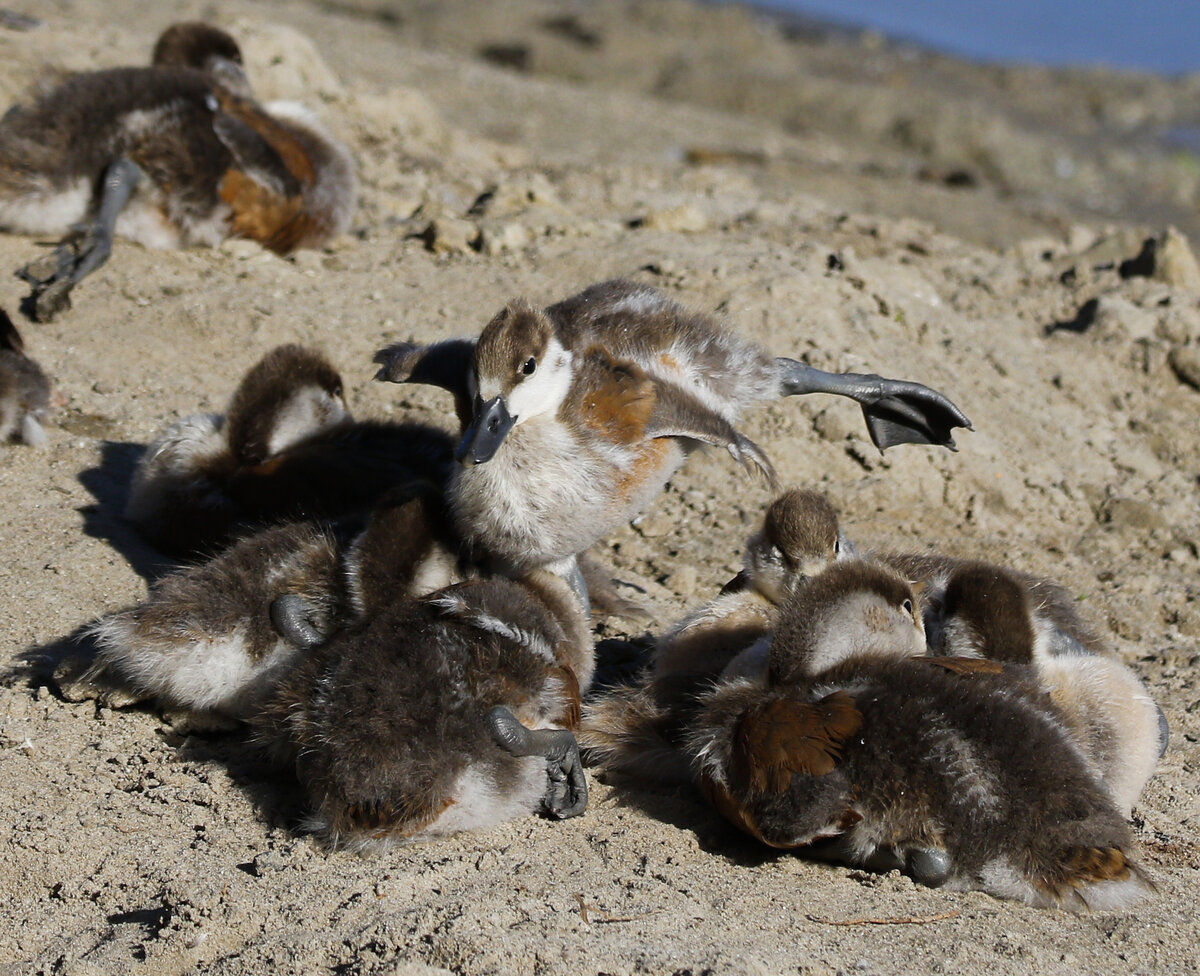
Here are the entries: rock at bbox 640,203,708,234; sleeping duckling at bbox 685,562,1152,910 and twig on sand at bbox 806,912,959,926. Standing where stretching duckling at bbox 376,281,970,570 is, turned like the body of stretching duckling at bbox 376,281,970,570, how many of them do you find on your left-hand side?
2

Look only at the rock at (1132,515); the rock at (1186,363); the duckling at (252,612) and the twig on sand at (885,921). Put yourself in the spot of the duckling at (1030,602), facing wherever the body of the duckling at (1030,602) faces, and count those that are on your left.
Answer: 2

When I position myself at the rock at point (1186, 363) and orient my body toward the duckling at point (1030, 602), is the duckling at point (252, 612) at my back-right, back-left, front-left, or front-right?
front-right

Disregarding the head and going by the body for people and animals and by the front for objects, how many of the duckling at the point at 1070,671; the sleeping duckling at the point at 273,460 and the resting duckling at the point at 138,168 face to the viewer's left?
1

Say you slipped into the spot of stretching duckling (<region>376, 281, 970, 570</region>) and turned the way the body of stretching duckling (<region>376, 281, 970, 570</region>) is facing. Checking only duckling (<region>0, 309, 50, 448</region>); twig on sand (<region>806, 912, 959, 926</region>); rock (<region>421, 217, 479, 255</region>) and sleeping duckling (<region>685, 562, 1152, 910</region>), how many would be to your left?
2

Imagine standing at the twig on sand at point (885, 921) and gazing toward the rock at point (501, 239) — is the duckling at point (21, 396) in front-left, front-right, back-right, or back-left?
front-left

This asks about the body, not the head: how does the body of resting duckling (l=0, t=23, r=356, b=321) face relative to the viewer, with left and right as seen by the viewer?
facing to the right of the viewer

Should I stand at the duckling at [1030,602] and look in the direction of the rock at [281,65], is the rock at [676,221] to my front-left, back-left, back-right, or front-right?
front-right

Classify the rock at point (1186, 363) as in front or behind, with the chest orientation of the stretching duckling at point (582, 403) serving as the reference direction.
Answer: behind
